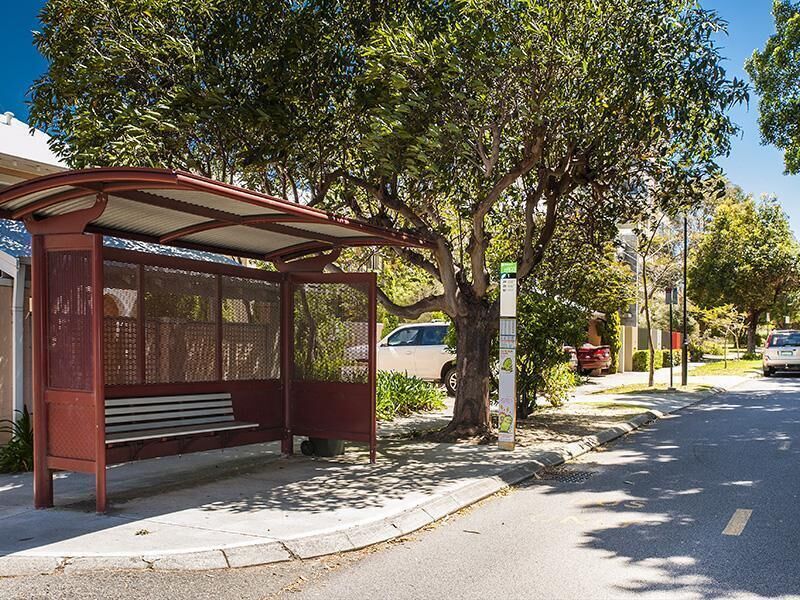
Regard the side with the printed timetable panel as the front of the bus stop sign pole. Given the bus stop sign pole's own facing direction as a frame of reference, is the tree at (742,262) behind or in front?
behind

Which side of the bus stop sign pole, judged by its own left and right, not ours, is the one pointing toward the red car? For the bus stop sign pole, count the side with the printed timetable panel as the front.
back

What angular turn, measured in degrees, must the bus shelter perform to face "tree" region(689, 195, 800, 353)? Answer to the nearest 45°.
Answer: approximately 90° to its left
